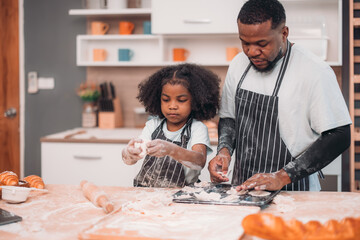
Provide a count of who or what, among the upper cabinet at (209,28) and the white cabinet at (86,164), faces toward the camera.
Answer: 2

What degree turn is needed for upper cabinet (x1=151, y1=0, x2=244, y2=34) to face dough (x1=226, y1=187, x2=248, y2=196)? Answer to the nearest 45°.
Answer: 0° — it already faces it

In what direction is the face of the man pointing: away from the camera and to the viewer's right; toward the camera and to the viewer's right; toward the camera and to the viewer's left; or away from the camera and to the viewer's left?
toward the camera and to the viewer's left

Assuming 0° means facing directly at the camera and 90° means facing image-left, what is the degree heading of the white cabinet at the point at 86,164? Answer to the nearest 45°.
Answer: approximately 0°

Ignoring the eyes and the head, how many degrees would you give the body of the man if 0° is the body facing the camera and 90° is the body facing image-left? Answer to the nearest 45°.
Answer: approximately 45°

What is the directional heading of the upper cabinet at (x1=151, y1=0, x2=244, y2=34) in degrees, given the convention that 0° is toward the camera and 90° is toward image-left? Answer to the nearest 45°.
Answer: approximately 0°

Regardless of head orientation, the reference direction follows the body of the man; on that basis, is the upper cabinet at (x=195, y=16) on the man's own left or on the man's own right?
on the man's own right

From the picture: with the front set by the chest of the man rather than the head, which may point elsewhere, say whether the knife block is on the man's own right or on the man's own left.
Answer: on the man's own right

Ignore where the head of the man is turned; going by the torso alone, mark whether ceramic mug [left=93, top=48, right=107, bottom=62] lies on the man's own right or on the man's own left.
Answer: on the man's own right
